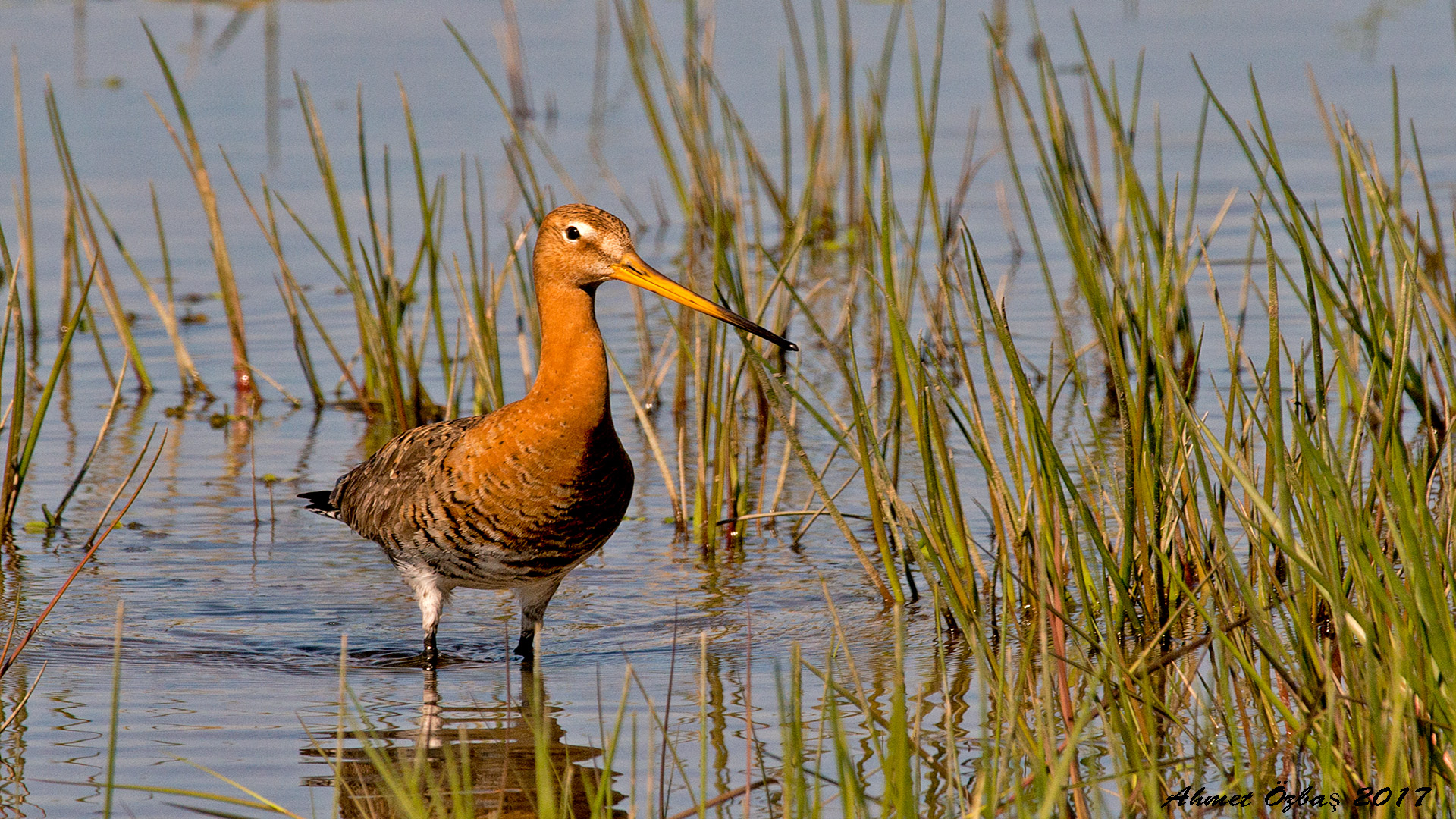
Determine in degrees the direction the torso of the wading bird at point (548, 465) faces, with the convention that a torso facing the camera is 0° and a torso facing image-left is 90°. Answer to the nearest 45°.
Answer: approximately 315°
